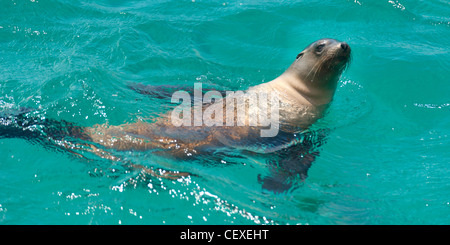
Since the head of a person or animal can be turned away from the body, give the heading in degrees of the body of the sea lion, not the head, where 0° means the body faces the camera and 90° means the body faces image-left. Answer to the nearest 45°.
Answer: approximately 270°
